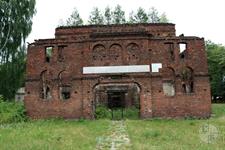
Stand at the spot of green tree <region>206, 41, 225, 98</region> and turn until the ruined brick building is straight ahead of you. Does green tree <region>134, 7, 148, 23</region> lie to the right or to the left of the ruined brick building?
right

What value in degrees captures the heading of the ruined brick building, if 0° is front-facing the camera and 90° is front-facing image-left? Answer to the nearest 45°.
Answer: approximately 0°

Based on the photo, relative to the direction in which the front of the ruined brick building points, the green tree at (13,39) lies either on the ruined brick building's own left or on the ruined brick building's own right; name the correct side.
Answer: on the ruined brick building's own right

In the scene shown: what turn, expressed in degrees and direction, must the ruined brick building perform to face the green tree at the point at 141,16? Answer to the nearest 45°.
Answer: approximately 180°

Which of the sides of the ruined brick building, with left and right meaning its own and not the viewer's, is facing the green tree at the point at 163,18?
back

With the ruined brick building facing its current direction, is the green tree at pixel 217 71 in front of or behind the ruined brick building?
behind

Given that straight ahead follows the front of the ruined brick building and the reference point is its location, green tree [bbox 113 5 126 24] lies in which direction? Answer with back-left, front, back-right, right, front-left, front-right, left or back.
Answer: back

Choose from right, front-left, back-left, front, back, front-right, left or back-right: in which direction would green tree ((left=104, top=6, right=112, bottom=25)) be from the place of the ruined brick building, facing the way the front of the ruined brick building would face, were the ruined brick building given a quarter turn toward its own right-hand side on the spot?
right

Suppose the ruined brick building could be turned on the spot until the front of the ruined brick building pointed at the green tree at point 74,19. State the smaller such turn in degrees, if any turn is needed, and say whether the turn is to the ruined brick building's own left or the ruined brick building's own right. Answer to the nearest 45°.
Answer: approximately 180°

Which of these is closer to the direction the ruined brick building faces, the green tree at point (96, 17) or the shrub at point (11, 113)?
the shrub
